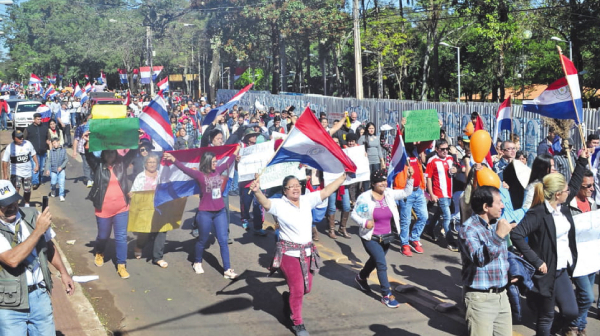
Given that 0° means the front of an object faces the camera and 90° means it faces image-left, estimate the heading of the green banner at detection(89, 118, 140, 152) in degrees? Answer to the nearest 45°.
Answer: approximately 0°

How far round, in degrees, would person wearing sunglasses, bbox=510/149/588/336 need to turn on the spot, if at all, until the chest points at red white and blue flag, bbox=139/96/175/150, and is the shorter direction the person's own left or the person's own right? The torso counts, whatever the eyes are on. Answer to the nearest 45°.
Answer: approximately 180°

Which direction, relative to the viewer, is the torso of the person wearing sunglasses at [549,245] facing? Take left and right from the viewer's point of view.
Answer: facing the viewer and to the right of the viewer

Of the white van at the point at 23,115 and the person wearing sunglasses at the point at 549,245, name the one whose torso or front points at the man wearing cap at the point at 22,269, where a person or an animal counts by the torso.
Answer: the white van

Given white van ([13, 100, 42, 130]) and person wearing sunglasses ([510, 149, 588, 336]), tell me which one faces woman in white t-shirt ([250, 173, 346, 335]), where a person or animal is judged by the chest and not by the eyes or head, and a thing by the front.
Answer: the white van

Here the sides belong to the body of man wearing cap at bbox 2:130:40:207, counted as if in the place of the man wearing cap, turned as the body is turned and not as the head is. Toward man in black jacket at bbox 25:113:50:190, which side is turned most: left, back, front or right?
back

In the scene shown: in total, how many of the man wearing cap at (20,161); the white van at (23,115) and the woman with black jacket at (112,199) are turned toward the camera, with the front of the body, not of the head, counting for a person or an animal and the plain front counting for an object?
3

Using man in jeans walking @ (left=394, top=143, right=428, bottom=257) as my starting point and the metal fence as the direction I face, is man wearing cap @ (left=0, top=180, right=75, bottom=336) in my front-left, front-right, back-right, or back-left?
back-left
